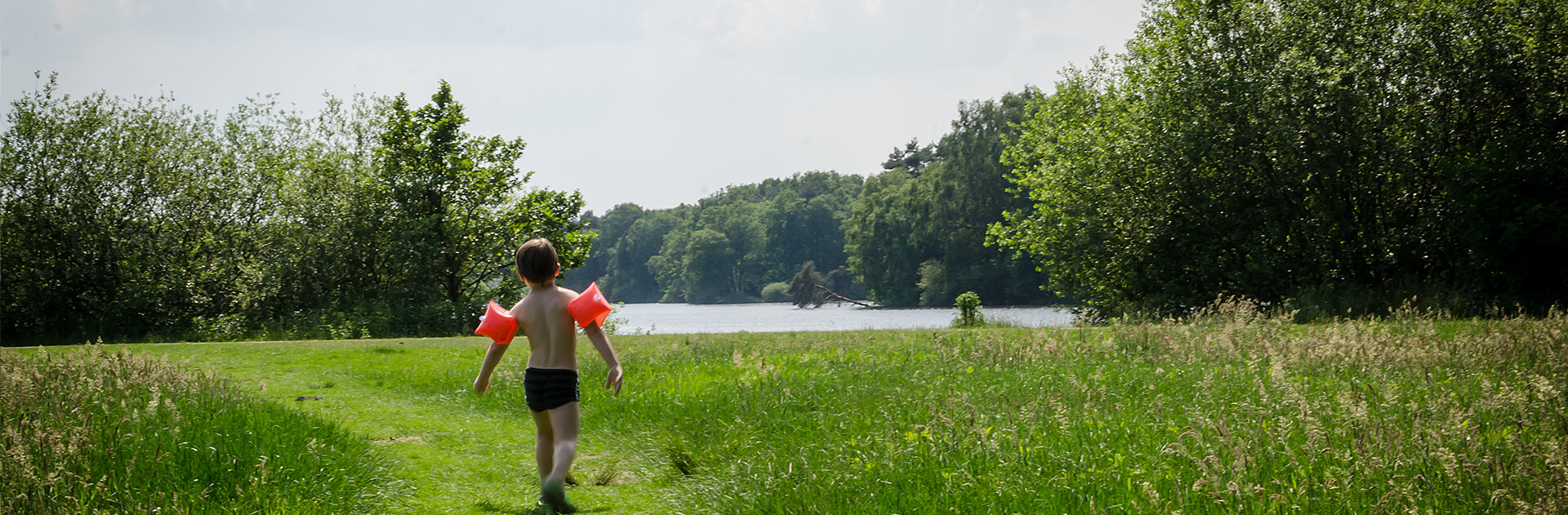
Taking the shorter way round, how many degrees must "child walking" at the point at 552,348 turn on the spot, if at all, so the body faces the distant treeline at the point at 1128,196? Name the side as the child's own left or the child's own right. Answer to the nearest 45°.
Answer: approximately 45° to the child's own right

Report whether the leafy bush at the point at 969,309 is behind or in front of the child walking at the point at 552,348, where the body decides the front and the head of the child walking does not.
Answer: in front

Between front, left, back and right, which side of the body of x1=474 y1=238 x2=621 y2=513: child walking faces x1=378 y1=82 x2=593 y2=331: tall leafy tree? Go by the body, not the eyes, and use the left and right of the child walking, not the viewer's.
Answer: front

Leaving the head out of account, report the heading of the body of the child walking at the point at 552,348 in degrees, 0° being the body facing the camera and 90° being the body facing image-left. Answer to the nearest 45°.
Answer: approximately 180°

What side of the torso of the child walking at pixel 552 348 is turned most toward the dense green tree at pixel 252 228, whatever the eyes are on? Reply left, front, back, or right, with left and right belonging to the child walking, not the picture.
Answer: front

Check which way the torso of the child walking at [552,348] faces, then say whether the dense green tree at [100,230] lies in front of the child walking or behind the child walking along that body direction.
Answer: in front
